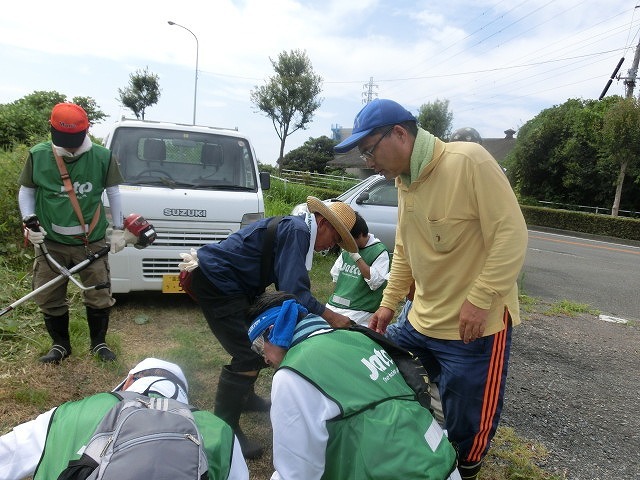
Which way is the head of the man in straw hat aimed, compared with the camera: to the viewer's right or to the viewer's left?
to the viewer's right

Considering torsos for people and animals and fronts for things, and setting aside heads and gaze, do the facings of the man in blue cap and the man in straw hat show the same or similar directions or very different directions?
very different directions

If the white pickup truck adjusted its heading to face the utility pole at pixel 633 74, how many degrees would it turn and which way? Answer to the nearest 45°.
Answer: approximately 135° to its left

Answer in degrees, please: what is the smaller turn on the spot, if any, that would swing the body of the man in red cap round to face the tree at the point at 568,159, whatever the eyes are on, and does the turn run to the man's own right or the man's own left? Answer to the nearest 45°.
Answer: approximately 135° to the man's own left

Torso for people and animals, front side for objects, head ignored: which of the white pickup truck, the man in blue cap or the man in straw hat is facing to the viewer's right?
the man in straw hat

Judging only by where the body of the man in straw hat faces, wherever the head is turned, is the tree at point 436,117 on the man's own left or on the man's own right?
on the man's own left

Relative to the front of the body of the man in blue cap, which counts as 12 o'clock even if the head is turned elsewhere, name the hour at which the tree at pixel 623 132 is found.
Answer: The tree is roughly at 5 o'clock from the man in blue cap.

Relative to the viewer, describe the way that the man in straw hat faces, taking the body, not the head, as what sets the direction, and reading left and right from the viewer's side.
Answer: facing to the right of the viewer

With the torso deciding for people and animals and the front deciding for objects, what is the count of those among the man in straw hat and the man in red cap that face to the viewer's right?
1

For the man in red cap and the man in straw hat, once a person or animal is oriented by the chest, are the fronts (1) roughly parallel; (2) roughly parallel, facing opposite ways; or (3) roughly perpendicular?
roughly perpendicular

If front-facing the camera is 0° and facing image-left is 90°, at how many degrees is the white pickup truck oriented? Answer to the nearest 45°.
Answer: approximately 0°
